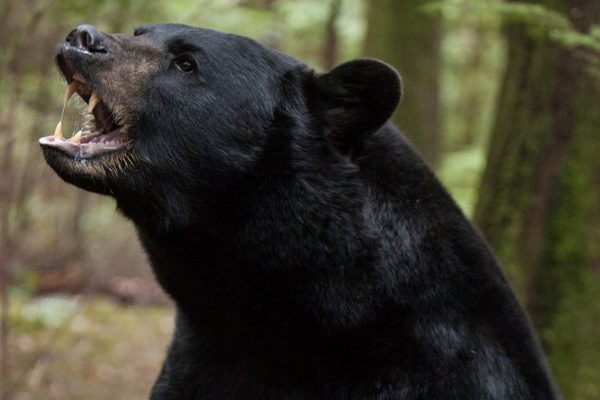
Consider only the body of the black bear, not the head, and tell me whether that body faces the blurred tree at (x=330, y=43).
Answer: no

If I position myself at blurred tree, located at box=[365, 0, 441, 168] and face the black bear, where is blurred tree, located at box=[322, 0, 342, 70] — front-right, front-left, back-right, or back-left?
back-right

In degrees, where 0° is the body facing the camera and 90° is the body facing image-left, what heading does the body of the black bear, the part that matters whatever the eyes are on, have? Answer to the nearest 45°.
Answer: approximately 90°

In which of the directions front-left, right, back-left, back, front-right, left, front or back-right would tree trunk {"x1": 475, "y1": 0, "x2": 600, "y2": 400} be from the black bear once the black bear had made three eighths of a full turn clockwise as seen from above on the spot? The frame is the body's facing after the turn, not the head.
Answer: front

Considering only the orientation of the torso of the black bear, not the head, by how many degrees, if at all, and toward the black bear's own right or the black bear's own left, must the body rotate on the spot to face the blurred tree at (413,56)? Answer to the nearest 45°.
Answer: approximately 90° to the black bear's own right
